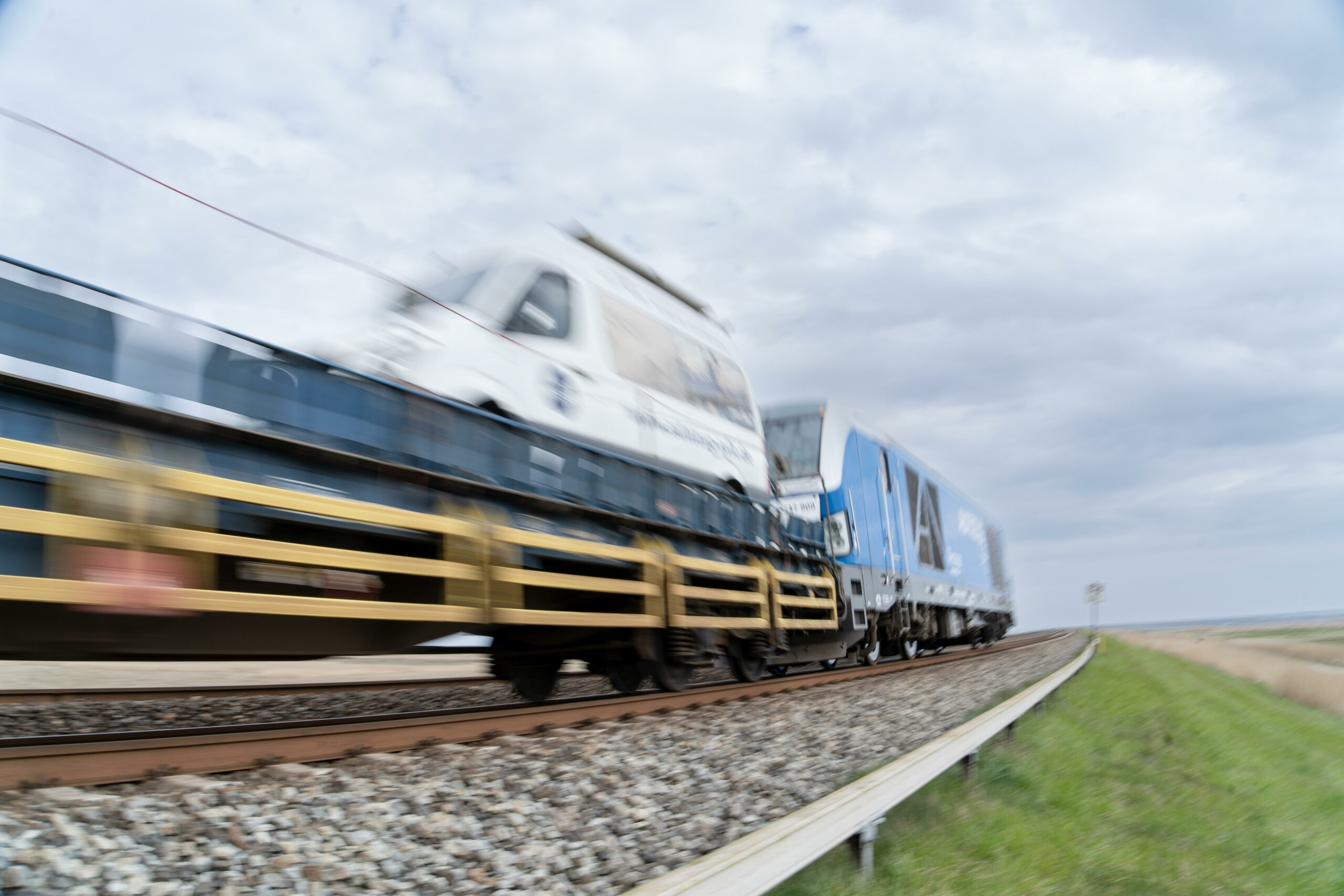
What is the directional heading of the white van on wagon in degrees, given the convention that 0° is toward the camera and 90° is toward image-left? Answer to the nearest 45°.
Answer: approximately 45°

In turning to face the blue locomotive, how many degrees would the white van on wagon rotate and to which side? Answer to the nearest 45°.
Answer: approximately 180°
